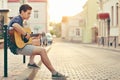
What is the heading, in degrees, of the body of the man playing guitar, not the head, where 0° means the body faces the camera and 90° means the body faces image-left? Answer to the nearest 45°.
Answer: approximately 270°
